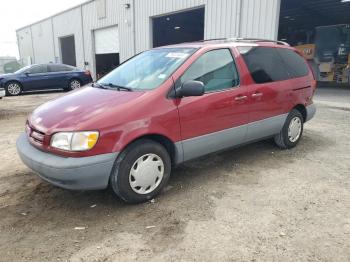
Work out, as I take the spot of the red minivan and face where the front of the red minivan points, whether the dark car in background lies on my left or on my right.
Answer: on my right

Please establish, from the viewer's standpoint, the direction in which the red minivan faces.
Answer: facing the viewer and to the left of the viewer

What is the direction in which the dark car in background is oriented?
to the viewer's left

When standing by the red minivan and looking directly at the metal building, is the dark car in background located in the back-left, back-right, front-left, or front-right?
front-left

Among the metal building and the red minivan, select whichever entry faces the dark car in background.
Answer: the metal building

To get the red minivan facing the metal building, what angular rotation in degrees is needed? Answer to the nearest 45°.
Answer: approximately 135° to its right

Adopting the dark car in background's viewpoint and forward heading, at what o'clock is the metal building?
The metal building is roughly at 5 o'clock from the dark car in background.

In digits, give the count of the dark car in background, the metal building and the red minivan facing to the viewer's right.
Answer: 0

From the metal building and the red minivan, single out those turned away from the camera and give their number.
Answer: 0

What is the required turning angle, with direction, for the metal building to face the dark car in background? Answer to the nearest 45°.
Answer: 0° — it already faces it

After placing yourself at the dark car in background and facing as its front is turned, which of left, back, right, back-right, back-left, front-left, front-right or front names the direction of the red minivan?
left

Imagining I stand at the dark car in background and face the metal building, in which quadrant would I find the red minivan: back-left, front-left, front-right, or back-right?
back-right
